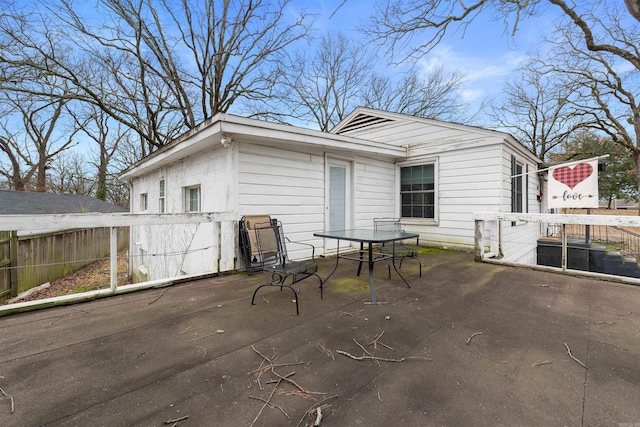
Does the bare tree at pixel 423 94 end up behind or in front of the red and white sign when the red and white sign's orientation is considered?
behind

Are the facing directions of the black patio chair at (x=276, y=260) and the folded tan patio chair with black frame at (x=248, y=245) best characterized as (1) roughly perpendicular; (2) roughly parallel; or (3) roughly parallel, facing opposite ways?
roughly parallel

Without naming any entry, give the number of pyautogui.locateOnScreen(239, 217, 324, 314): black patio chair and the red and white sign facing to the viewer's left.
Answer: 0

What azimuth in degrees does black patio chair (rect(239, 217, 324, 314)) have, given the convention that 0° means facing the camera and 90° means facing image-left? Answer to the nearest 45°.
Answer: approximately 315°

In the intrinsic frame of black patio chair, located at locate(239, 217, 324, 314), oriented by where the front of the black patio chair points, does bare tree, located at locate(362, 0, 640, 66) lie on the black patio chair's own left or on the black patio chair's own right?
on the black patio chair's own left

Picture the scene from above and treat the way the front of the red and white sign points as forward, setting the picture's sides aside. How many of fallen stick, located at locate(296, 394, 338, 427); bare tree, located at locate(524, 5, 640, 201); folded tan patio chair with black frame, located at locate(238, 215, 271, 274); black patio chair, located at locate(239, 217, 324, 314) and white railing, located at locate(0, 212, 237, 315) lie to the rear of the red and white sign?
1

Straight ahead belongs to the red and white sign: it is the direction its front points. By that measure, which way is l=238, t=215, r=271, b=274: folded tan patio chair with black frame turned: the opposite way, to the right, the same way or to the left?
to the left

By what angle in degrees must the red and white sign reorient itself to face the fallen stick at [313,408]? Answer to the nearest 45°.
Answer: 0° — it already faces it

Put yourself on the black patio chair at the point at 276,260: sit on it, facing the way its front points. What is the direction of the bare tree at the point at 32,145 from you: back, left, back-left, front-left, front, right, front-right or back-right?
back

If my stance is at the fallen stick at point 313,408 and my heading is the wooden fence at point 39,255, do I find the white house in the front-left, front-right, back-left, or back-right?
front-right

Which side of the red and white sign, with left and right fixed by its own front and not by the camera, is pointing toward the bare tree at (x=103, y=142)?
right

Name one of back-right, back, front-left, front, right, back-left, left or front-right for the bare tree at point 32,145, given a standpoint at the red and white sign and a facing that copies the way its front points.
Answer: right

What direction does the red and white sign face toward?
toward the camera

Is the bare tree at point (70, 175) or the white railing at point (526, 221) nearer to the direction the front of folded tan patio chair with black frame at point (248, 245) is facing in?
the white railing

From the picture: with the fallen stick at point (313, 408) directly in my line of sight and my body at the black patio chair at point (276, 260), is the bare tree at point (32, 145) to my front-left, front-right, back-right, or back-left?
back-right

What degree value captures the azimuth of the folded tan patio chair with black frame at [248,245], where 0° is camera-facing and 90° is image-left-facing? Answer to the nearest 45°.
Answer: approximately 315°

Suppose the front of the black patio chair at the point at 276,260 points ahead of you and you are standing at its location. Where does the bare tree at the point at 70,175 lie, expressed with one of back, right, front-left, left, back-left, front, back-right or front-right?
back

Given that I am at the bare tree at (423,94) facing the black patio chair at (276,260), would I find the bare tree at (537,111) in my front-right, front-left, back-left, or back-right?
back-left
